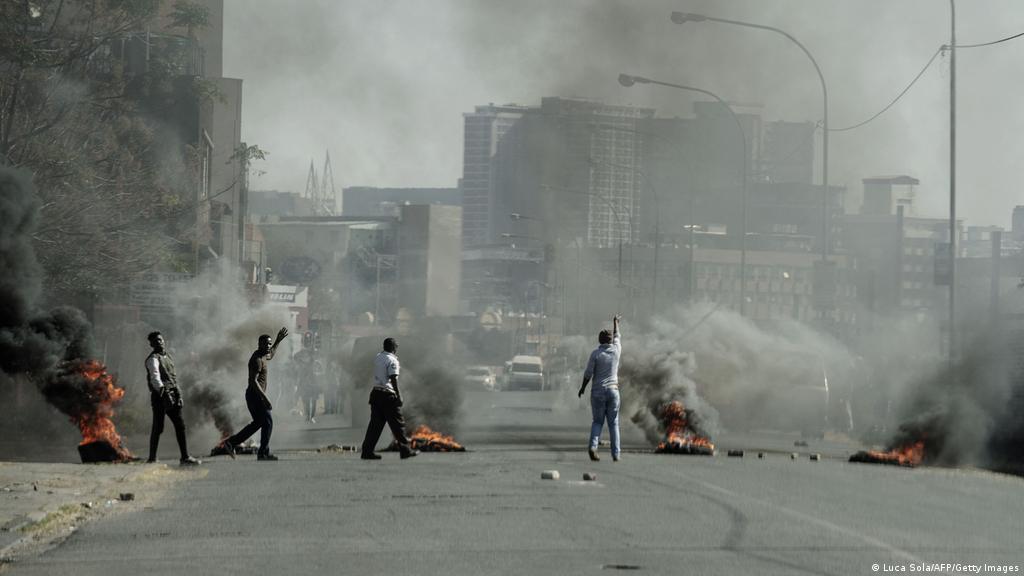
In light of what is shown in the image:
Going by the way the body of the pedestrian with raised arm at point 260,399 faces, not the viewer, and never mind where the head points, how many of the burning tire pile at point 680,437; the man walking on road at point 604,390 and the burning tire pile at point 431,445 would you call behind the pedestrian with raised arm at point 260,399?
0

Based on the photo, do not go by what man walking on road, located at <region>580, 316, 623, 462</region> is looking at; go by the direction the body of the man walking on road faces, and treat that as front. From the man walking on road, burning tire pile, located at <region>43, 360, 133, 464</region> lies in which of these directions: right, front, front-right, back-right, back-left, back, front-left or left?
left

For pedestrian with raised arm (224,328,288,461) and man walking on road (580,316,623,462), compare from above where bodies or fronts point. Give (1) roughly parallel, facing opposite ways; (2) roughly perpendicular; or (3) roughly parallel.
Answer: roughly perpendicular

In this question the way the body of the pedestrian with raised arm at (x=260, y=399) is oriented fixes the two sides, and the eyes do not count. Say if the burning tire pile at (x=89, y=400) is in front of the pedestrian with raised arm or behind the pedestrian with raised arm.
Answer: behind

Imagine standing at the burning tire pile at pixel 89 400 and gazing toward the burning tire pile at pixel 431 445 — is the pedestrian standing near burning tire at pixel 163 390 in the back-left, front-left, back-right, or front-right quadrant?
front-right

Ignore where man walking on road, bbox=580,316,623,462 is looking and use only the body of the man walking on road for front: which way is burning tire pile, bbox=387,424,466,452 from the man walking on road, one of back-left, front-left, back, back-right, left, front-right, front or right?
front-left

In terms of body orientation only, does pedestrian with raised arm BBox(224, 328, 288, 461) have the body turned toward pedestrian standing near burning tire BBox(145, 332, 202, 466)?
no

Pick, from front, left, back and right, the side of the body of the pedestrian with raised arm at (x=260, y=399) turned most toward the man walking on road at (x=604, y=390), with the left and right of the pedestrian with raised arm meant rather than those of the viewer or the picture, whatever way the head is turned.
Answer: front

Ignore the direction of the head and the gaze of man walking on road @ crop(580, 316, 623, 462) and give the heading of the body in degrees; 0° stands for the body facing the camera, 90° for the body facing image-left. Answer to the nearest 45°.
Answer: approximately 180°

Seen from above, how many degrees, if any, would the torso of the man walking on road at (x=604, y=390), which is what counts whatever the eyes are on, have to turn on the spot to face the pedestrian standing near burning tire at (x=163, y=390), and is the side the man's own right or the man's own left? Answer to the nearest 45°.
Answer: approximately 90° to the man's own left

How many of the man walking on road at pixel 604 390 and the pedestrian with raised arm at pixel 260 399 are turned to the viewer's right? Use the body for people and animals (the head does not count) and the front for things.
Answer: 1

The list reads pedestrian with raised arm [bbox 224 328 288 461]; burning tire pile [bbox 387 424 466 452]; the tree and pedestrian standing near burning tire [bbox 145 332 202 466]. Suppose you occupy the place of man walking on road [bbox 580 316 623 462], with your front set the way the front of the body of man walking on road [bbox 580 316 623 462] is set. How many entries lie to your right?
0
